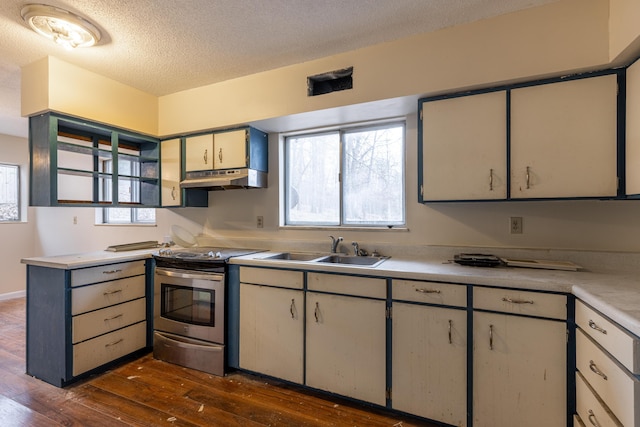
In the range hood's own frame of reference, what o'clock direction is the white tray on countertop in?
The white tray on countertop is roughly at 9 o'clock from the range hood.

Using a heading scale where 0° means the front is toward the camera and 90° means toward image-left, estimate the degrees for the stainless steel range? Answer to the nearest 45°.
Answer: approximately 45°

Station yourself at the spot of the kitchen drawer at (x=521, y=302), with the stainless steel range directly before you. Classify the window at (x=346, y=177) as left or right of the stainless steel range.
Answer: right

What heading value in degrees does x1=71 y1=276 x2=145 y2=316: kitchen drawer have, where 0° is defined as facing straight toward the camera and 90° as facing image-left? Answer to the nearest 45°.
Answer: approximately 315°

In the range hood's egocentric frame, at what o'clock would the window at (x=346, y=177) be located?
The window is roughly at 8 o'clock from the range hood.

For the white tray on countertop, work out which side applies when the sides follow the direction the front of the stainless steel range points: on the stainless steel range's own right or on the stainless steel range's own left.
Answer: on the stainless steel range's own left

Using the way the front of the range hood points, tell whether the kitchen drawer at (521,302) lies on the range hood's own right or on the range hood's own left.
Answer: on the range hood's own left

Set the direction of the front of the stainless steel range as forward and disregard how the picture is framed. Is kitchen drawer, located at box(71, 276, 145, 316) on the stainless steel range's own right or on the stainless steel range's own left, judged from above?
on the stainless steel range's own right
